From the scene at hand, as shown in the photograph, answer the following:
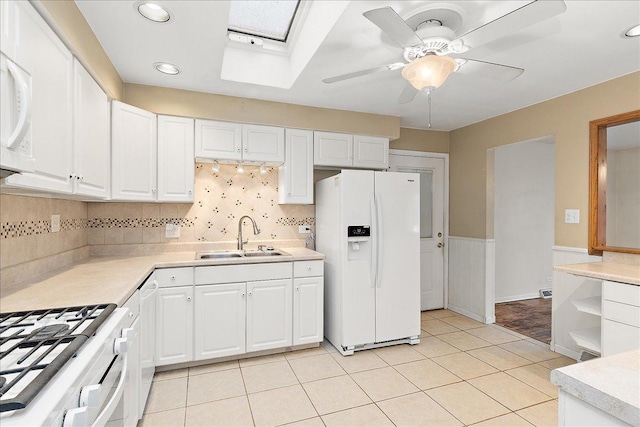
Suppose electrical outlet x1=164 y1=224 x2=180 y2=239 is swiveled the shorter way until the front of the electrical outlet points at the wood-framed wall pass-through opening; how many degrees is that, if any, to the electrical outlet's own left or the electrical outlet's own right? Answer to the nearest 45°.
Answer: approximately 45° to the electrical outlet's own left

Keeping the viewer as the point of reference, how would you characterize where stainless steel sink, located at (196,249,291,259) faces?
facing the viewer

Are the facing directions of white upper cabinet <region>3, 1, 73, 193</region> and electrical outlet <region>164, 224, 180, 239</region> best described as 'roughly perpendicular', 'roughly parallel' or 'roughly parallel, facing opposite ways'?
roughly perpendicular

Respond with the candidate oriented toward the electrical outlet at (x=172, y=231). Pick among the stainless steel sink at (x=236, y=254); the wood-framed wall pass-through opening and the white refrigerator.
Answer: the wood-framed wall pass-through opening

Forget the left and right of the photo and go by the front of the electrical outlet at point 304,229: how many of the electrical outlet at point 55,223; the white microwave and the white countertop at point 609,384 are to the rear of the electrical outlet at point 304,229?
0

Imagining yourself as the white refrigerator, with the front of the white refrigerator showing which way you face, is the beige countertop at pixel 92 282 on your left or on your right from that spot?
on your right

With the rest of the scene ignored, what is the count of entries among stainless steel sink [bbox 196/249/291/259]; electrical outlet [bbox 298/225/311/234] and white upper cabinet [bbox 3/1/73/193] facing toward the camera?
2

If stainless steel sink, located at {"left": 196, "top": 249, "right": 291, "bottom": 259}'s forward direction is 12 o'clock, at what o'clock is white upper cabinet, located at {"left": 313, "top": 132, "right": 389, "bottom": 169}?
The white upper cabinet is roughly at 9 o'clock from the stainless steel sink.

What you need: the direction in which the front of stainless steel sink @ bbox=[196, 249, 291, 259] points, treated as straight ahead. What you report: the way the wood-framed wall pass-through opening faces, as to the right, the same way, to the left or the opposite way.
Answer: to the right

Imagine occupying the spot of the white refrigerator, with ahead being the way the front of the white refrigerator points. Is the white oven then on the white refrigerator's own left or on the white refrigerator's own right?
on the white refrigerator's own right

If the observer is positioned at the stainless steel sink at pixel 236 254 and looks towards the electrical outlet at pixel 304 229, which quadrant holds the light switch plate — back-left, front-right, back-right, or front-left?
front-right

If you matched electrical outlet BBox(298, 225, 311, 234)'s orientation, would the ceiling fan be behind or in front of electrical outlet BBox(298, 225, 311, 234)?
in front

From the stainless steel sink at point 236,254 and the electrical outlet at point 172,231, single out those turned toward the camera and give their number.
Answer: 2

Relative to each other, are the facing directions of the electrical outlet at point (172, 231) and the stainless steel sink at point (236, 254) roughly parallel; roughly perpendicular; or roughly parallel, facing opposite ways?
roughly parallel

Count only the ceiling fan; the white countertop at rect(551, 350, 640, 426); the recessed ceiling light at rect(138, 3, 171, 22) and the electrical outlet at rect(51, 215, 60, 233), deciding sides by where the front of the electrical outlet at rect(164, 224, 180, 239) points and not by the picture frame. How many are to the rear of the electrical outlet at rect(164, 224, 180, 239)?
0

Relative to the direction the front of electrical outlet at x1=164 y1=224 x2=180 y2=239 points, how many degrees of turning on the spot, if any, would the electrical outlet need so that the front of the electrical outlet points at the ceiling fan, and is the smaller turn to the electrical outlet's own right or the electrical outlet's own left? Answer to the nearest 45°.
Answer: approximately 45° to the electrical outlet's own left

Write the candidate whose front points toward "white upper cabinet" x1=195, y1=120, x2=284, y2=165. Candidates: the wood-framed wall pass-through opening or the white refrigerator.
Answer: the wood-framed wall pass-through opening

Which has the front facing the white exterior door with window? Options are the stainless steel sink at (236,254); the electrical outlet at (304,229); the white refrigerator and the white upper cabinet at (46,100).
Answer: the white upper cabinet

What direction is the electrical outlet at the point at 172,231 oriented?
toward the camera

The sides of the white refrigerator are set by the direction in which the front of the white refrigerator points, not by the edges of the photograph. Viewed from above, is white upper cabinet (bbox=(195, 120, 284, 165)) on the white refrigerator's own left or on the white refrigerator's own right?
on the white refrigerator's own right

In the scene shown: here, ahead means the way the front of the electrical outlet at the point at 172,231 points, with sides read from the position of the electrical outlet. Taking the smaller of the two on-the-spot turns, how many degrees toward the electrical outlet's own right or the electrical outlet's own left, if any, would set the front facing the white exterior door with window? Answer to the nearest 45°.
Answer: approximately 90° to the electrical outlet's own left

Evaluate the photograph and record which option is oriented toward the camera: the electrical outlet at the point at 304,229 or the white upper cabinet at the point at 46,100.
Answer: the electrical outlet
